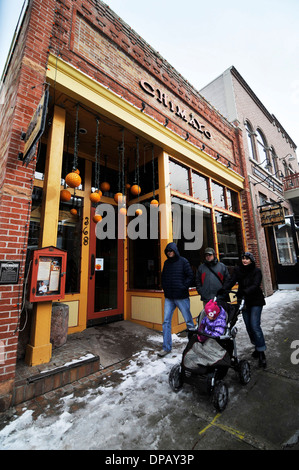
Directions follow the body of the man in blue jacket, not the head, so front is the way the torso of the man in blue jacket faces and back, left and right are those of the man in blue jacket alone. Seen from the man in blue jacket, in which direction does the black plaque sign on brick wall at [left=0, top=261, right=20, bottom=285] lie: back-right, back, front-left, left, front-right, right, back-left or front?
front

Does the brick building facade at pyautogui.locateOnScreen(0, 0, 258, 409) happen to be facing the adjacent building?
no

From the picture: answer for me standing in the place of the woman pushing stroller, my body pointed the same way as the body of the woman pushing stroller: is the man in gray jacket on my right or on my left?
on my right

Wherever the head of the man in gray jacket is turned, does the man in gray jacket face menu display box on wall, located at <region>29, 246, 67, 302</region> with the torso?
no

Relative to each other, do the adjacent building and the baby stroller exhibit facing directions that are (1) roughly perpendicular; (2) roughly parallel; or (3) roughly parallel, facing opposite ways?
roughly perpendicular

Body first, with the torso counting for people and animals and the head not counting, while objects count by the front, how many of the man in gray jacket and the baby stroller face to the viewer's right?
0

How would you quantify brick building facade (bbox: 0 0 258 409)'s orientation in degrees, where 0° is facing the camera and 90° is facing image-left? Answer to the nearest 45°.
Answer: approximately 315°

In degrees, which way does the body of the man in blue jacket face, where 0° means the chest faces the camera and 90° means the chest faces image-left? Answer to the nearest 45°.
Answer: approximately 45°

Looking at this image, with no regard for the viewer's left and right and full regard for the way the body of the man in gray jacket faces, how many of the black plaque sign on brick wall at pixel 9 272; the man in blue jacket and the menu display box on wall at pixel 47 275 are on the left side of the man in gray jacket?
0

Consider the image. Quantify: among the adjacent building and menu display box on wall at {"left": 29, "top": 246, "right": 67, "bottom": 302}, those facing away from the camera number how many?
0

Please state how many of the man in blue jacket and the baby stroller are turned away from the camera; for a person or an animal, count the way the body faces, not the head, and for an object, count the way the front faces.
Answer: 0

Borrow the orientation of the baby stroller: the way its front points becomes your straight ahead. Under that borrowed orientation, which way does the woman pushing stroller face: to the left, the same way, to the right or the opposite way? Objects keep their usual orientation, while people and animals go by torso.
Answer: the same way

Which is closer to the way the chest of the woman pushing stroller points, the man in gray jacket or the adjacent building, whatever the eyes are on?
the man in gray jacket

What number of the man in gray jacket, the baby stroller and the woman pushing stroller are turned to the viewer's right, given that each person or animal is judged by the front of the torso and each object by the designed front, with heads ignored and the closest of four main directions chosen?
0

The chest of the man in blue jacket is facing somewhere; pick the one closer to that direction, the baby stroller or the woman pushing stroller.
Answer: the baby stroller

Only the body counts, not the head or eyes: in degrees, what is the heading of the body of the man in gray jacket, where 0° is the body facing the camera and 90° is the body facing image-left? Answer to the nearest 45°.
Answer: approximately 0°

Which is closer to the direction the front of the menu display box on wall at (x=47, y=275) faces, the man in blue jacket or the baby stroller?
the baby stroller

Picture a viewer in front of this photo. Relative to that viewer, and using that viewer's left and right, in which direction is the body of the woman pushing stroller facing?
facing the viewer and to the left of the viewer
